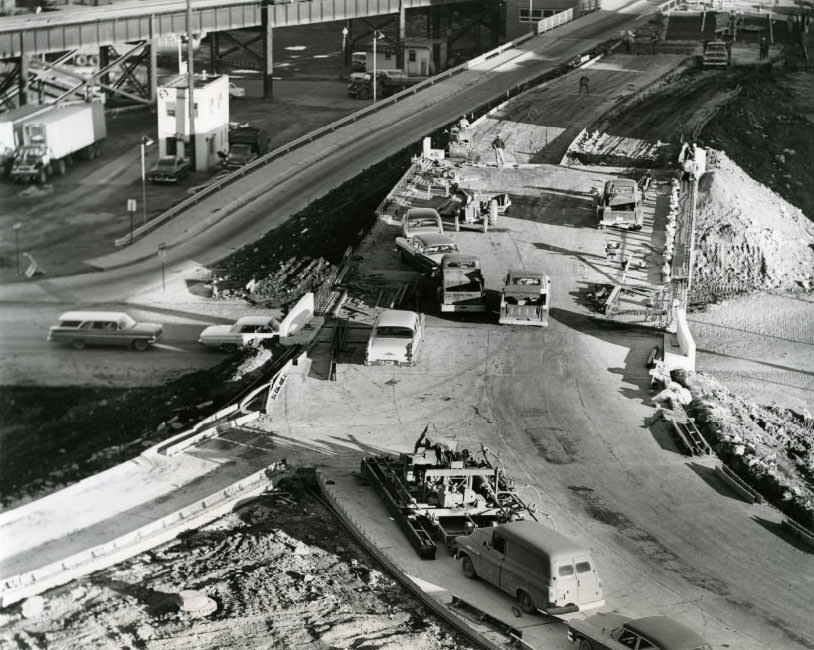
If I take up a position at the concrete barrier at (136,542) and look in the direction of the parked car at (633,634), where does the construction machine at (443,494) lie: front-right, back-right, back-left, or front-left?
front-left

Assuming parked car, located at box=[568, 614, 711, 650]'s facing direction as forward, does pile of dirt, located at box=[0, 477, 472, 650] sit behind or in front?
in front

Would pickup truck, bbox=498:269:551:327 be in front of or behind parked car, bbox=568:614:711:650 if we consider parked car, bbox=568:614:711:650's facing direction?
in front

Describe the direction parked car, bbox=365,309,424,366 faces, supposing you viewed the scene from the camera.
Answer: facing away from the viewer

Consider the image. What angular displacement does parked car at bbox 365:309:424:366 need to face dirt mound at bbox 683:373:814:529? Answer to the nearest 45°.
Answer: approximately 135° to its right

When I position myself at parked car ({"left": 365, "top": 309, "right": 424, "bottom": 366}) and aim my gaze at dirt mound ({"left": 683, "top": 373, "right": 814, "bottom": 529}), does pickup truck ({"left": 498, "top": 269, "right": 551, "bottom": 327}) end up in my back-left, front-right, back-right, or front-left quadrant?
front-left

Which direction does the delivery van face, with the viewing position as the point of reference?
facing away from the viewer and to the left of the viewer
